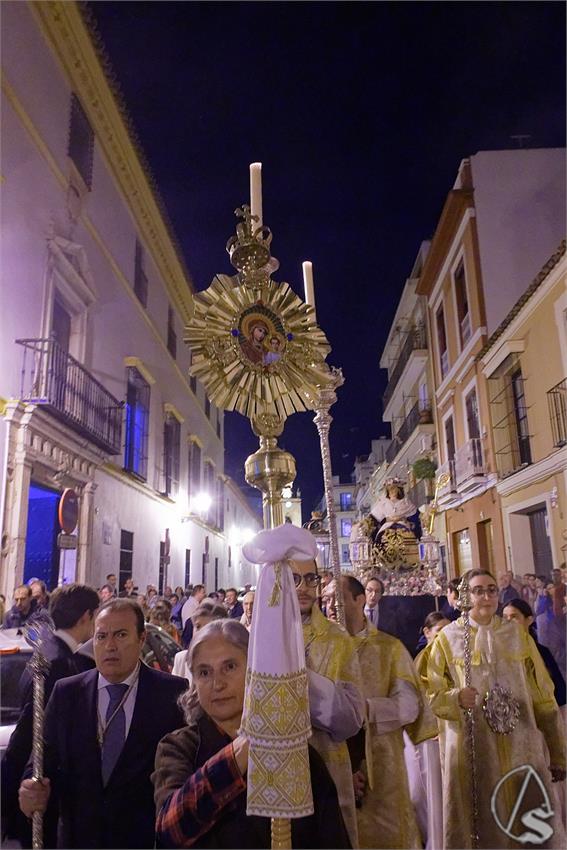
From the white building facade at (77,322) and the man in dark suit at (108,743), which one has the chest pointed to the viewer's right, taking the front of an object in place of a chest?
the white building facade

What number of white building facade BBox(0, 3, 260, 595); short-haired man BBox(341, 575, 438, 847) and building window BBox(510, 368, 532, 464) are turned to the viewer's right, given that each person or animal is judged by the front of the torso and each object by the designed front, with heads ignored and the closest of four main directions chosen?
1

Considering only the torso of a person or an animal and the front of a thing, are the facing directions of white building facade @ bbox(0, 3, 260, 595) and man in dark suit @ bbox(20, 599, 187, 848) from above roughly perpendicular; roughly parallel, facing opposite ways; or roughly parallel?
roughly perpendicular

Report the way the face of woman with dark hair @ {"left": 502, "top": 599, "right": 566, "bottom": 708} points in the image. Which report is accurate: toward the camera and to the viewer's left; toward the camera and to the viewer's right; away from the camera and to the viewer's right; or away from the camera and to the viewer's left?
toward the camera and to the viewer's left

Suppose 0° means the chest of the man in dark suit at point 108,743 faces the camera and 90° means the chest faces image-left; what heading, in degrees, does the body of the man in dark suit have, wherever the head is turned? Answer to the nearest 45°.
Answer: approximately 0°

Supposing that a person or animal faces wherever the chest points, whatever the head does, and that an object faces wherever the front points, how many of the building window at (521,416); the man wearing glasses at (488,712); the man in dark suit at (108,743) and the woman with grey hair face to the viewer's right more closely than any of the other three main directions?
0

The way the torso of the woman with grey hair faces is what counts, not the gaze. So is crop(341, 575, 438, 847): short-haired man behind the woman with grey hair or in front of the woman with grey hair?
behind

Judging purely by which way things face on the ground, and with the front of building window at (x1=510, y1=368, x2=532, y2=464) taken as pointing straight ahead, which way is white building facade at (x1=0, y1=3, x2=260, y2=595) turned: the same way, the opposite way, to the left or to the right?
the opposite way

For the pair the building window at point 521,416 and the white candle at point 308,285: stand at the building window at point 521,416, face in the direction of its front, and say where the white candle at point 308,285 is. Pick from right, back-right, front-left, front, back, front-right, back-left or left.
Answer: front-left

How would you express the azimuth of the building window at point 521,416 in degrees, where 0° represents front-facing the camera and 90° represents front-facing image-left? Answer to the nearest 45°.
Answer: approximately 45°

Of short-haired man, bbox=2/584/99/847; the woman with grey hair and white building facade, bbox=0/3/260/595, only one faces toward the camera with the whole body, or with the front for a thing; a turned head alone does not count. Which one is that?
the woman with grey hair

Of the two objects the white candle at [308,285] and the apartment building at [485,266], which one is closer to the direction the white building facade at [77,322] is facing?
the apartment building

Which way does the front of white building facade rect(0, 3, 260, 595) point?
to the viewer's right

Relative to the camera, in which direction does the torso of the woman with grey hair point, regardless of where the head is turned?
toward the camera

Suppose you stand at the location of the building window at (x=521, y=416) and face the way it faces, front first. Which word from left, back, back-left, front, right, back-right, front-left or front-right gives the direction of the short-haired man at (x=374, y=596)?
front-left

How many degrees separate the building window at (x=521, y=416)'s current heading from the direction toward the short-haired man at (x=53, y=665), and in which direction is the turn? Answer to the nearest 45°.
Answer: approximately 45° to its left
